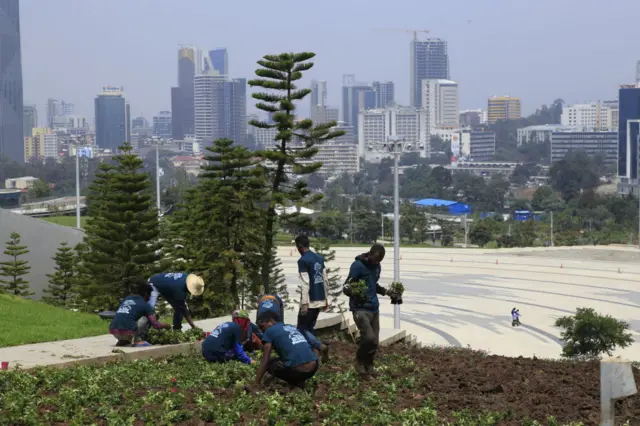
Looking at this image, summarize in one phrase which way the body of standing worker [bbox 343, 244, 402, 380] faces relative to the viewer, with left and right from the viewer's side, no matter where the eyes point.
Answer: facing the viewer and to the right of the viewer

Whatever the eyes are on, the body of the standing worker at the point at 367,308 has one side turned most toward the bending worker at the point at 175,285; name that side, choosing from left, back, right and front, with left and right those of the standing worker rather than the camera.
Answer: back

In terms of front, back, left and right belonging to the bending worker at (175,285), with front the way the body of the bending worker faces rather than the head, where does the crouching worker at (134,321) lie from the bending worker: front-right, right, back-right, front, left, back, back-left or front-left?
back-right

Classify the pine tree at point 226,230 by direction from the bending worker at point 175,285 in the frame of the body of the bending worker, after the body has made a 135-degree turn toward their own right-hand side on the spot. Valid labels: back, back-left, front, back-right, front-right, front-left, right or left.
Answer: back-right

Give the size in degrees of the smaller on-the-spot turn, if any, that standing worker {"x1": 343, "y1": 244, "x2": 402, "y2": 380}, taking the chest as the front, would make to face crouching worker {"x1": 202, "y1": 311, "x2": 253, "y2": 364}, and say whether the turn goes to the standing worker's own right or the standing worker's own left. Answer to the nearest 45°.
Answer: approximately 135° to the standing worker's own right

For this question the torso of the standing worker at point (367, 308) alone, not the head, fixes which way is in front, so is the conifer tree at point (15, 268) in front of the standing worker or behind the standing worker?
behind

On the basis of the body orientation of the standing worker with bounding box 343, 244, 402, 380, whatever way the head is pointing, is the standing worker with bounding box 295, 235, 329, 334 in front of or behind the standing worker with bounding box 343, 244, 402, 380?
behind

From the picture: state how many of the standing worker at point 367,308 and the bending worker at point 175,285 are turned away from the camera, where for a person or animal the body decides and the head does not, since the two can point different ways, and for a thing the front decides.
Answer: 0

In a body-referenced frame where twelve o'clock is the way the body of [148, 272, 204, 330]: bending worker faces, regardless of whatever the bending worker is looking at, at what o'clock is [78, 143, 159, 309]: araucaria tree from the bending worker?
The araucaria tree is roughly at 9 o'clock from the bending worker.

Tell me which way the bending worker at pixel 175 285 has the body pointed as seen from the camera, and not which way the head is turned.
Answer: to the viewer's right

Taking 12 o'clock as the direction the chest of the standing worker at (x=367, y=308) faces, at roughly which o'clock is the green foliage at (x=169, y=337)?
The green foliage is roughly at 6 o'clock from the standing worker.

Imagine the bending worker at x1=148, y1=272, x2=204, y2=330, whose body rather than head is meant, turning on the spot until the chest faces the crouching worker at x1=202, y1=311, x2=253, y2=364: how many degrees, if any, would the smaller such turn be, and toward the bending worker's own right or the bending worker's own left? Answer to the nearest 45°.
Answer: approximately 90° to the bending worker's own right
